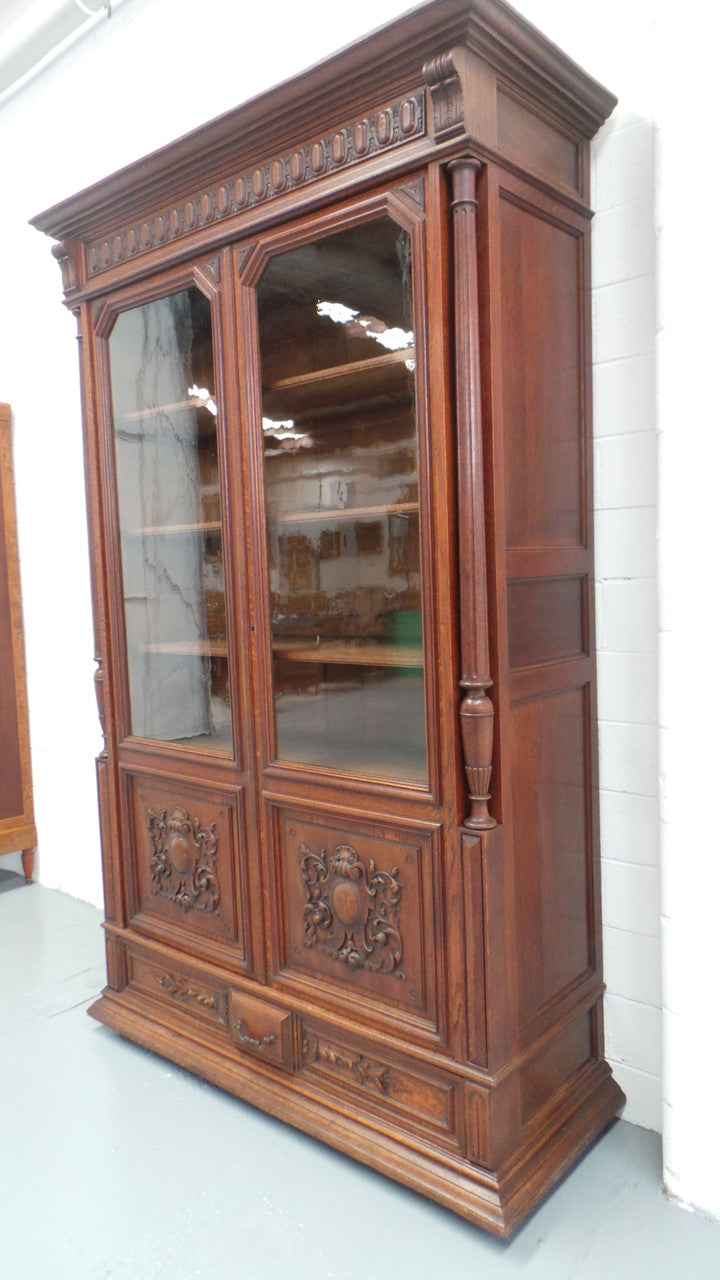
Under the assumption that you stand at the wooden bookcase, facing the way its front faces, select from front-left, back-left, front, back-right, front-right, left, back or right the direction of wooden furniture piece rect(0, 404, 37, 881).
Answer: right

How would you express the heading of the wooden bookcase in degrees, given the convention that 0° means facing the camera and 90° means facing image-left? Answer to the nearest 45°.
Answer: approximately 45°
